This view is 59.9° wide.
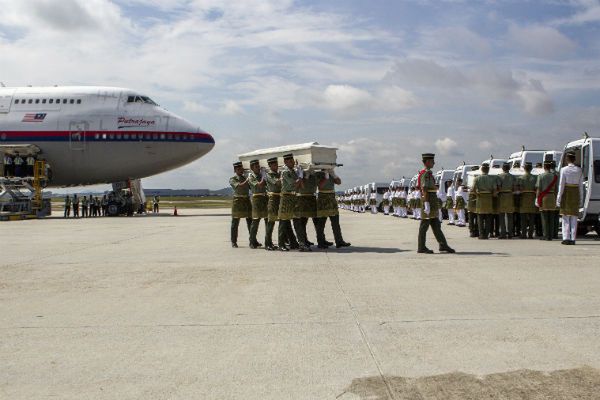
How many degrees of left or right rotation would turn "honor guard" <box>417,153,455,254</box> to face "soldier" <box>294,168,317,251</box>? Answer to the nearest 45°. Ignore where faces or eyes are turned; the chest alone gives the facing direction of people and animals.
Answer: approximately 180°

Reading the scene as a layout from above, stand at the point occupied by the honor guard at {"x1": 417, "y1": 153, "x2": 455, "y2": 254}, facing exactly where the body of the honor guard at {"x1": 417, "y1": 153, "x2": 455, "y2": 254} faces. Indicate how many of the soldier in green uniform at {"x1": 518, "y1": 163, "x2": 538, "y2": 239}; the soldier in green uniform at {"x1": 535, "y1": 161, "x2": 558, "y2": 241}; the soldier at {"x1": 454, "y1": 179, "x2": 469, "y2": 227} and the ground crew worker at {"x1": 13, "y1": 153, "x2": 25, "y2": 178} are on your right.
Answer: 0

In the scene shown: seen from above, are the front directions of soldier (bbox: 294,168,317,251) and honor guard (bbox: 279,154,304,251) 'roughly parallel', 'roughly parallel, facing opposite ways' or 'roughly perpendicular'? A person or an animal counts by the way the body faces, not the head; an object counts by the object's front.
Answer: roughly parallel

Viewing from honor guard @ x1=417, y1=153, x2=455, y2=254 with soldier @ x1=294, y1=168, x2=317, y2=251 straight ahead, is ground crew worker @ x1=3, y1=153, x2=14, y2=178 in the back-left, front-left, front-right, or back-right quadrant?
front-right

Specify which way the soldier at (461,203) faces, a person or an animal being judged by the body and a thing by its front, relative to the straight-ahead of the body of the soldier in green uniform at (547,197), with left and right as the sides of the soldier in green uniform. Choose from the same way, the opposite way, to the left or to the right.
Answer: to the left

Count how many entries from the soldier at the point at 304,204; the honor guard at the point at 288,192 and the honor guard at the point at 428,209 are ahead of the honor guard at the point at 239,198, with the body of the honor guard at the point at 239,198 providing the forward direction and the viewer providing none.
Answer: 3

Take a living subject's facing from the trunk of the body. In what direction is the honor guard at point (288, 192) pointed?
to the viewer's right

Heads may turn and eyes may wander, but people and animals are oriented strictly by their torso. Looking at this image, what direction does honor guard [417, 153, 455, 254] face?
to the viewer's right

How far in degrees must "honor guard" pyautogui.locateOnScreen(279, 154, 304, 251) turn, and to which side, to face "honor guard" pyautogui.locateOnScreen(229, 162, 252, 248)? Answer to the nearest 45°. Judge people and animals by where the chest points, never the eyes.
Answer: approximately 135° to their left

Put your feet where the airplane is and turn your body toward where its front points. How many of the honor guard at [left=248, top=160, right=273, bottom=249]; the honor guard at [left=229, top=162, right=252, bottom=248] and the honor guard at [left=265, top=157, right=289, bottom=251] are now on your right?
3

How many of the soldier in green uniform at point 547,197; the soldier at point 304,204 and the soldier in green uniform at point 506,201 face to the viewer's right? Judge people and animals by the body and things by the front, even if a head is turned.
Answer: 1

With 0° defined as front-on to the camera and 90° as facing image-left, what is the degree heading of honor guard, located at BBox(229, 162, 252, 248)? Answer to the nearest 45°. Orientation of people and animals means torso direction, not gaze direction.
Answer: approximately 315°

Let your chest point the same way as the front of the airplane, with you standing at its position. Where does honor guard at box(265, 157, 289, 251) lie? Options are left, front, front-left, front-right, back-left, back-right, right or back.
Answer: right

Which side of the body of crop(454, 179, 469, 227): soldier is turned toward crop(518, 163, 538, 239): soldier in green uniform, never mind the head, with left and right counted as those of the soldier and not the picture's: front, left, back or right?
left
